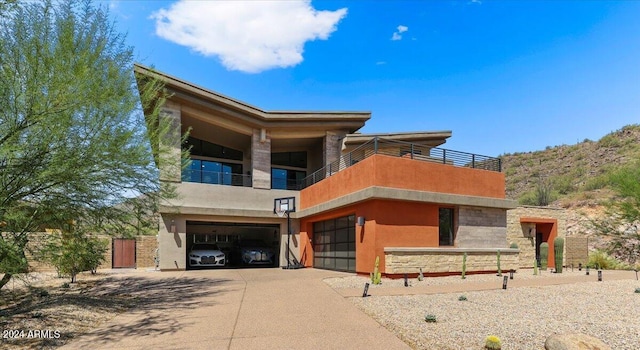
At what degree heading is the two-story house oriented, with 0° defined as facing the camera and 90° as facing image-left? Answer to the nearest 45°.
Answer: approximately 0°

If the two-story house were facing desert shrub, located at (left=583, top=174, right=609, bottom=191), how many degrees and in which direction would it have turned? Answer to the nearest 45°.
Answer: approximately 135° to its left

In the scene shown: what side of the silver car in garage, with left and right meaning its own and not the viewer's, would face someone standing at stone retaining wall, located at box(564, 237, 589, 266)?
left
